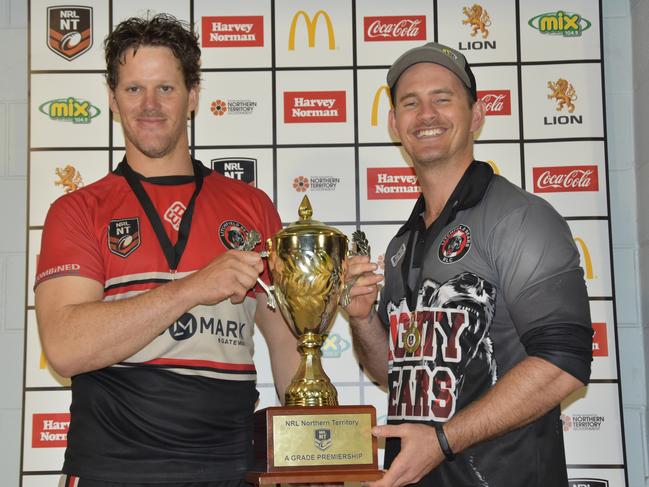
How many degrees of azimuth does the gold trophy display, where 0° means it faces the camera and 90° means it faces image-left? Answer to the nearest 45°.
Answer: approximately 0°
